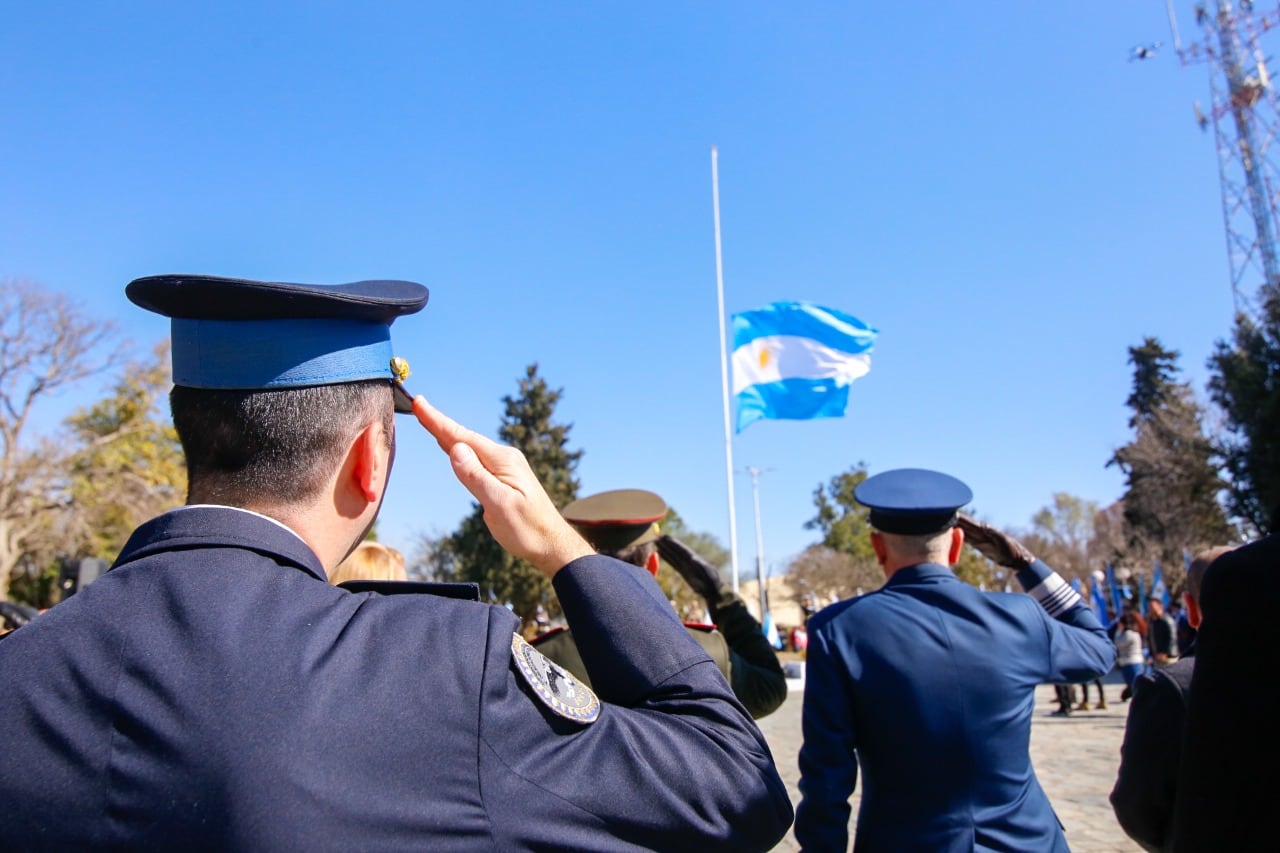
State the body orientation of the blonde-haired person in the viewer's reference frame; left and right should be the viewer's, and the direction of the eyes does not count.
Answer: facing away from the viewer

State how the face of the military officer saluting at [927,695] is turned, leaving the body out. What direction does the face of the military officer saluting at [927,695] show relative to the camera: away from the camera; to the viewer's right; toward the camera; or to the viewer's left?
away from the camera

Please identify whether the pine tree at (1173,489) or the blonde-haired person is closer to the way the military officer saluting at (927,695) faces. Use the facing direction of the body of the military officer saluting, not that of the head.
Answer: the pine tree

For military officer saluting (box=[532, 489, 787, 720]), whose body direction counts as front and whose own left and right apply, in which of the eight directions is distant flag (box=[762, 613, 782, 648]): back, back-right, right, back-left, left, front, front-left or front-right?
front

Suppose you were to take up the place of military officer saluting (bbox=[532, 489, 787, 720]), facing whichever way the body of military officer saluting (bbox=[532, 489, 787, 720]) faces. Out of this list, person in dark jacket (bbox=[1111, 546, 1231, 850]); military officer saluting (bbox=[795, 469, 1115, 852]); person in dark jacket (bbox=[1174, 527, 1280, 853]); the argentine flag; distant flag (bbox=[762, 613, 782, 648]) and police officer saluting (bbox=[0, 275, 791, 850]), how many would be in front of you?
2

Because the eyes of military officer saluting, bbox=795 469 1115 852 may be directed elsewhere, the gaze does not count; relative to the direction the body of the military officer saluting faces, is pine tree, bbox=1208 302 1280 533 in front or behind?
in front

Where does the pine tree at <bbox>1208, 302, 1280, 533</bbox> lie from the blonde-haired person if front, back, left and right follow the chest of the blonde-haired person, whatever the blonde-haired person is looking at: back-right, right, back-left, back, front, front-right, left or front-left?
front-right

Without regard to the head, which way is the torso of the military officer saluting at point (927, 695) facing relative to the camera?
away from the camera

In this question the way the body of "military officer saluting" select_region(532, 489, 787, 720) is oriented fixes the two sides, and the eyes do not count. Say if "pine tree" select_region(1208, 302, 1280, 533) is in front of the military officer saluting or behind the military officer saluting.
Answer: in front

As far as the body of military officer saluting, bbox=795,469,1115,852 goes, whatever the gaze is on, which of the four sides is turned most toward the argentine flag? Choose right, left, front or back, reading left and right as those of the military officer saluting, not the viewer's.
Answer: front

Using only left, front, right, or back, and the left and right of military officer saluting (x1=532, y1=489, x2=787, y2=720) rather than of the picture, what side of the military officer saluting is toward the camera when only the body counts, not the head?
back

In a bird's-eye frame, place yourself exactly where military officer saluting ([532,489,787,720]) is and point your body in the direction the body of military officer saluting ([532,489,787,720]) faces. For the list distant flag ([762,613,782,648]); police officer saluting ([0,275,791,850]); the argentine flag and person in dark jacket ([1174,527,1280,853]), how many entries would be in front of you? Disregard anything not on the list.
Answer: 2

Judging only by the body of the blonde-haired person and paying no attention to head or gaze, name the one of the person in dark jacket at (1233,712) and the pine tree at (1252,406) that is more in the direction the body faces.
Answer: the pine tree

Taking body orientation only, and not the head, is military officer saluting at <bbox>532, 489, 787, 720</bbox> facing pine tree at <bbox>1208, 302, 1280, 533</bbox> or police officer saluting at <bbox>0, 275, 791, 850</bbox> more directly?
the pine tree
